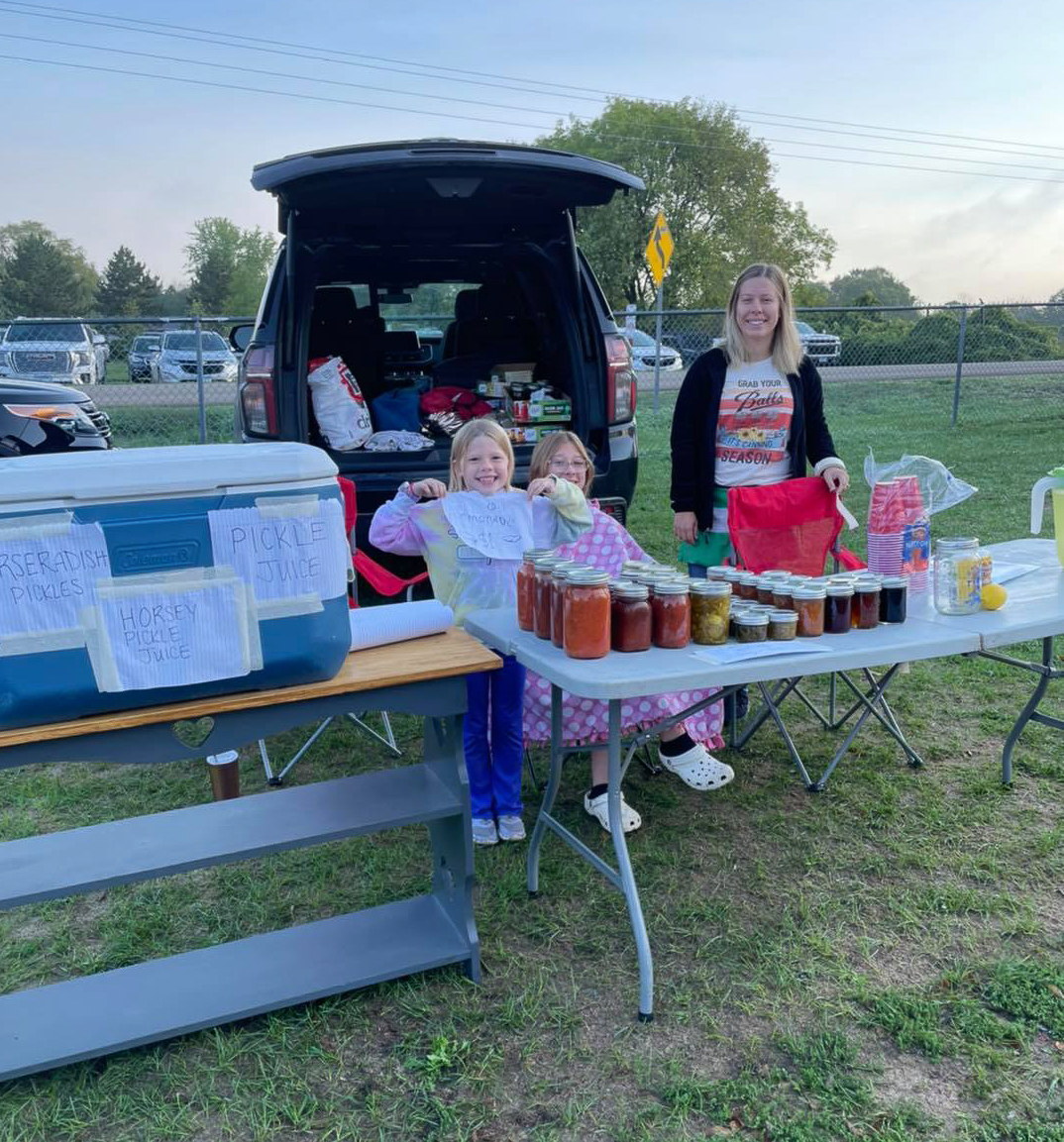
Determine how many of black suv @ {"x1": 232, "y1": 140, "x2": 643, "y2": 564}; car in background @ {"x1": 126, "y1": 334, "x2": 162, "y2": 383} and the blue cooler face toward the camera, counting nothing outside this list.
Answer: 2

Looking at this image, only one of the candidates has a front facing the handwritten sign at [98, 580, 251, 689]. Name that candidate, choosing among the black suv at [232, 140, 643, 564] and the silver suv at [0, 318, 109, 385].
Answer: the silver suv

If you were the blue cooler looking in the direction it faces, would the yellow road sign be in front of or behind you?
behind

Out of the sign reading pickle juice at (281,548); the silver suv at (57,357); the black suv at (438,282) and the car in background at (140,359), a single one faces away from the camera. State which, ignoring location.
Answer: the black suv

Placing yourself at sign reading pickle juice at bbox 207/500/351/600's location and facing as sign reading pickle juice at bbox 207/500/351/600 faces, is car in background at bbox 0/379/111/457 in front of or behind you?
behind

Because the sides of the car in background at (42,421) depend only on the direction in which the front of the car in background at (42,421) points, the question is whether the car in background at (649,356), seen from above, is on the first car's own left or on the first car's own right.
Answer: on the first car's own left

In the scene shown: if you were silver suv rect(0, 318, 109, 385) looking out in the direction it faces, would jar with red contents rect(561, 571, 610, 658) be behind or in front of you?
in front

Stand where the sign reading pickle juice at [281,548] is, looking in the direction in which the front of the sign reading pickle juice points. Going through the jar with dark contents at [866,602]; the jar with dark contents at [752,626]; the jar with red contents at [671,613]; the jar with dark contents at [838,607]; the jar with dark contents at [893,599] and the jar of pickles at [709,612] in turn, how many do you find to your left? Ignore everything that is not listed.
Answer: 6

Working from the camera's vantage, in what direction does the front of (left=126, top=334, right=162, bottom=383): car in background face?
facing the viewer

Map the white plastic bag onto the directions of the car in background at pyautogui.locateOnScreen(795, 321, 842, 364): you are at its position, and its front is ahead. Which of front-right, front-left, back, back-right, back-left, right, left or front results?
front-right

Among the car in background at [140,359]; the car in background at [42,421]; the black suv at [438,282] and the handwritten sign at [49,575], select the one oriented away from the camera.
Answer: the black suv

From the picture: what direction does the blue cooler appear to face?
toward the camera

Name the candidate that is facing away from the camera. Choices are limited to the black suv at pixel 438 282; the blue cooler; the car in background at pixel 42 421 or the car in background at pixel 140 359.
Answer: the black suv

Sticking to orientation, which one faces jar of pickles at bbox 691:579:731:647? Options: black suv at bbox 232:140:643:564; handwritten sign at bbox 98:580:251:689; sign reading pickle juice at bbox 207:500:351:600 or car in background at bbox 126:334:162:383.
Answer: the car in background

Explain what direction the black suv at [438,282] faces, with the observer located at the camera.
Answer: facing away from the viewer

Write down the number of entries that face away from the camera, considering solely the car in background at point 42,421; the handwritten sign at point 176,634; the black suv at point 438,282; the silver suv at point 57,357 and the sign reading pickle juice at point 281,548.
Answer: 1

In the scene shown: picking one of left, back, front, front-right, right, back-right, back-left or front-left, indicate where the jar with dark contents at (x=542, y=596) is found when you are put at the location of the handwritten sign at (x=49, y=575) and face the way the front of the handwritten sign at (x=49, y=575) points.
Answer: left

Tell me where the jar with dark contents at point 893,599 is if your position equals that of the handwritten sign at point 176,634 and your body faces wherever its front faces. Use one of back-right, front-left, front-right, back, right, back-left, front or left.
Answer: left

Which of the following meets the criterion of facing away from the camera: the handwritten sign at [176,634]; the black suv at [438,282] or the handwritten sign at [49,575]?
the black suv

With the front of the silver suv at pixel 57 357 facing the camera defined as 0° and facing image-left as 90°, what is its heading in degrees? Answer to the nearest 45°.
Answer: approximately 0°

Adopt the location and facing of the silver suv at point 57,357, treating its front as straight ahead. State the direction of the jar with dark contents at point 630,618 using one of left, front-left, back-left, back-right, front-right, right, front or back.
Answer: front
